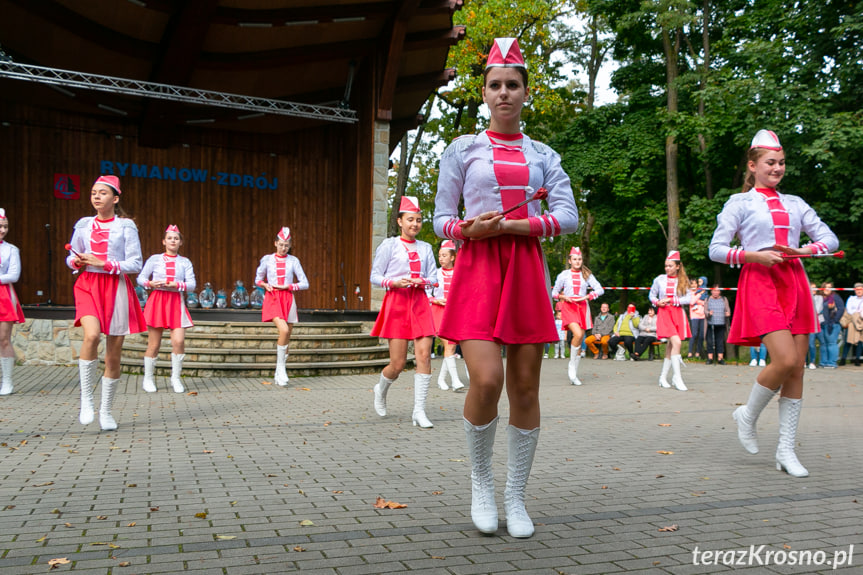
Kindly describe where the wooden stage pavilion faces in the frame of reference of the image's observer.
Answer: facing the viewer and to the right of the viewer

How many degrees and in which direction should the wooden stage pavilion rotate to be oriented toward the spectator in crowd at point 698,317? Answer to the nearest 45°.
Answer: approximately 45° to its left

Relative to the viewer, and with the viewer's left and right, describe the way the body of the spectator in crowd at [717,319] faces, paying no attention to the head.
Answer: facing the viewer

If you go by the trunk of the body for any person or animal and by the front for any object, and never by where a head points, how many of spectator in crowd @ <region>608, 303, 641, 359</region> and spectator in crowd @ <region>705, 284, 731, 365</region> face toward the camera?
2

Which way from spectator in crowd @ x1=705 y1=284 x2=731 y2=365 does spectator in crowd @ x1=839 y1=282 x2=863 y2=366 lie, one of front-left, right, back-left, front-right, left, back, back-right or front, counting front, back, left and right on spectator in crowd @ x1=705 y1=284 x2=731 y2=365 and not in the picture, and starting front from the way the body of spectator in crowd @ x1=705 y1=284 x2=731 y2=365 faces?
left

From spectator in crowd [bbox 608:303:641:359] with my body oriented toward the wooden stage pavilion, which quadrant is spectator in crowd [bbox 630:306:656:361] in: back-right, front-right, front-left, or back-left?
back-left

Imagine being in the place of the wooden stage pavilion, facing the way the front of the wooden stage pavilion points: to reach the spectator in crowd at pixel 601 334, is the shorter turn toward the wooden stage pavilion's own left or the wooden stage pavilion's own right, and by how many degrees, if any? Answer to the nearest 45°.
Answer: approximately 45° to the wooden stage pavilion's own left

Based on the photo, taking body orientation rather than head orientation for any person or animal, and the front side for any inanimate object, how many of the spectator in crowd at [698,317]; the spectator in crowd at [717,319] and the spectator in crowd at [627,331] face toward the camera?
3

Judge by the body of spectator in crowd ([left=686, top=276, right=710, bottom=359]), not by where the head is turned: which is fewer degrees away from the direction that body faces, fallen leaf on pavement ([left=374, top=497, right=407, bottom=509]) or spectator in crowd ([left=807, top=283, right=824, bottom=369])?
the fallen leaf on pavement

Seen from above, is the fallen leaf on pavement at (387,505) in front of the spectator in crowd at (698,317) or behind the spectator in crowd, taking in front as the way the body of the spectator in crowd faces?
in front

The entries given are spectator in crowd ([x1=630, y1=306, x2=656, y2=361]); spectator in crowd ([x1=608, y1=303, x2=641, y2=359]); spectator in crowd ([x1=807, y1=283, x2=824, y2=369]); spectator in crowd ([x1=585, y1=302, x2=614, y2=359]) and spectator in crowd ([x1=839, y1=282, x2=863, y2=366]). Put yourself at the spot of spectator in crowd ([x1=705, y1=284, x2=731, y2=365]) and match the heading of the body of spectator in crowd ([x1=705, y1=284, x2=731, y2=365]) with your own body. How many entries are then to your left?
2

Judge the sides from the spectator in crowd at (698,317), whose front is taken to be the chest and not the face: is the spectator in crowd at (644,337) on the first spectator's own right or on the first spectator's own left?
on the first spectator's own right

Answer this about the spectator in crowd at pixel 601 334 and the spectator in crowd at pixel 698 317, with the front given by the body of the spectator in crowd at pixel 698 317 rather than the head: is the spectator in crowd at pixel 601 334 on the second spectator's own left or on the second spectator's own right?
on the second spectator's own right

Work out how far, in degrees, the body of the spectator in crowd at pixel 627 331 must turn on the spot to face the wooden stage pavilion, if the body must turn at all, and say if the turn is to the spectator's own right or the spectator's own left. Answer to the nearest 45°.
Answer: approximately 45° to the spectator's own right

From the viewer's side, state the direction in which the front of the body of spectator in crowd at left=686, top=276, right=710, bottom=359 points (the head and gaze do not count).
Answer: toward the camera
